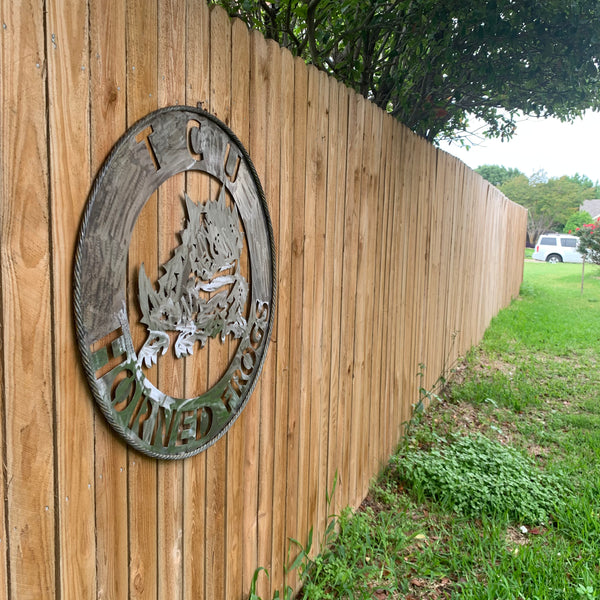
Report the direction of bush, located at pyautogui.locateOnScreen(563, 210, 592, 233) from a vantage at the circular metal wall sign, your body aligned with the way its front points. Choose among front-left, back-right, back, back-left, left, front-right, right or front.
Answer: left

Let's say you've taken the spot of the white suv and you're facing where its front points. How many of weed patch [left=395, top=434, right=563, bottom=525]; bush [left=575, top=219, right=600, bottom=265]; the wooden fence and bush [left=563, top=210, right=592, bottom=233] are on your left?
1

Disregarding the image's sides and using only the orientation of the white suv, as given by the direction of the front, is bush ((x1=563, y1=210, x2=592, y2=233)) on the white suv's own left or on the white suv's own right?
on the white suv's own left

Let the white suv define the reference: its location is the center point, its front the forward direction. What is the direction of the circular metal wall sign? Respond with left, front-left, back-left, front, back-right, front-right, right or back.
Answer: right

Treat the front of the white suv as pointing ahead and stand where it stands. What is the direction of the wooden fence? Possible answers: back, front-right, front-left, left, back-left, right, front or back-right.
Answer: right

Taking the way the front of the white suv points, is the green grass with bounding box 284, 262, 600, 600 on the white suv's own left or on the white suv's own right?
on the white suv's own right

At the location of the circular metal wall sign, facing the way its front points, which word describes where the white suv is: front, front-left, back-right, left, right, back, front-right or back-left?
left

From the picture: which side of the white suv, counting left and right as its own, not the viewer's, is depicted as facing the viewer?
right

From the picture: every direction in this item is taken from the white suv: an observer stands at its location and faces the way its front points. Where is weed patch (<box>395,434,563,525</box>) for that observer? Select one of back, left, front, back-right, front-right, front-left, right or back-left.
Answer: right

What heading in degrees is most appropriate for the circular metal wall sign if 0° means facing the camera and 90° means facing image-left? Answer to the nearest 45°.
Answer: approximately 315°

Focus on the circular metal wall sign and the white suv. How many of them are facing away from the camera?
0
